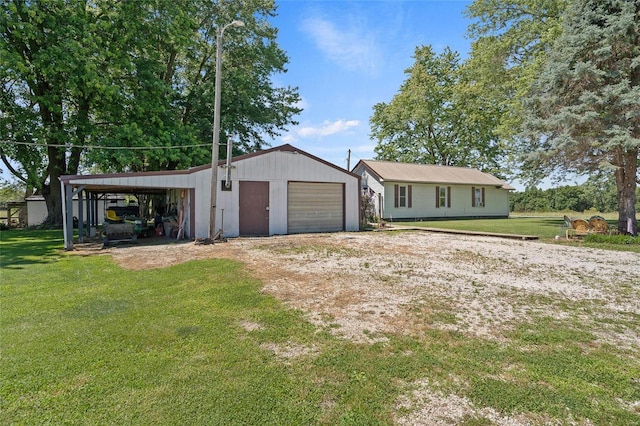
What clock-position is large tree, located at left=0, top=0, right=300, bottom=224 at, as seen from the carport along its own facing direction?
The large tree is roughly at 6 o'clock from the carport.

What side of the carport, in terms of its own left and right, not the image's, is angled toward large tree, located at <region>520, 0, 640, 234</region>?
left

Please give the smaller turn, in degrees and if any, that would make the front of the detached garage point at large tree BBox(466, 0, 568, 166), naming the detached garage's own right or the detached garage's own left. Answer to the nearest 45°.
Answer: approximately 90° to the detached garage's own left

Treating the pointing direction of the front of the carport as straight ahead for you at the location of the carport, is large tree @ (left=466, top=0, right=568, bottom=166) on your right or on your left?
on your left

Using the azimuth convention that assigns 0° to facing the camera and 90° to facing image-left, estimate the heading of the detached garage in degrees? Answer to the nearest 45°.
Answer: approximately 0°

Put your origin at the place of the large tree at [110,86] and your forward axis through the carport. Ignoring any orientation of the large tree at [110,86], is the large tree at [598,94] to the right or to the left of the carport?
left

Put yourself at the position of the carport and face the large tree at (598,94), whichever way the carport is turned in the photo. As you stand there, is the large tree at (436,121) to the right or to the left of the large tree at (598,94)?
left

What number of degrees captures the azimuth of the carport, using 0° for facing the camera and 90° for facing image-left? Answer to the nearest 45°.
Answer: approximately 0°

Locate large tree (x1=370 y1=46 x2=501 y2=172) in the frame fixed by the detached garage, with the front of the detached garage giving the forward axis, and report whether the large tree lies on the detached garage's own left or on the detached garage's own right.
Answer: on the detached garage's own left
